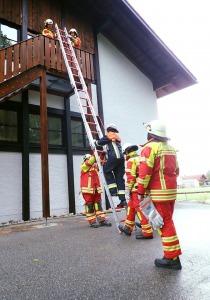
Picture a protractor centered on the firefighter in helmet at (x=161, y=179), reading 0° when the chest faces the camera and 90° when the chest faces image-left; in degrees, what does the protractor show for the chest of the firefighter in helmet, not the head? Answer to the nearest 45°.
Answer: approximately 135°

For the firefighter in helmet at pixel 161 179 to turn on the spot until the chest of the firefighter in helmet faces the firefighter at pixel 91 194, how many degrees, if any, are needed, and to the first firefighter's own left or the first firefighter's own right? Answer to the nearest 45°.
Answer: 0° — they already face them

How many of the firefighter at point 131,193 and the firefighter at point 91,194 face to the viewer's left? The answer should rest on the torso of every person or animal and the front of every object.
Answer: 1

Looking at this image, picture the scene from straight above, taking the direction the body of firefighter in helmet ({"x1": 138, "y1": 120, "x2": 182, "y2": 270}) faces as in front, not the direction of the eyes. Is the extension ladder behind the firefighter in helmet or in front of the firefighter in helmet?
in front

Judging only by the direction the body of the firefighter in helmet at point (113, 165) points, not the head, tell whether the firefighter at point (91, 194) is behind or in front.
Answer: in front

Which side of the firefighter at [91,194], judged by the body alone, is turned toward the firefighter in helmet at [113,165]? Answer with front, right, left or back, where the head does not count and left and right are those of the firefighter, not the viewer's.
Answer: front

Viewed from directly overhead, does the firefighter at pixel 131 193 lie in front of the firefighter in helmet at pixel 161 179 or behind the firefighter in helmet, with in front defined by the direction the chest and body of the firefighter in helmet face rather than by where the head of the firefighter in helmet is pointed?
in front

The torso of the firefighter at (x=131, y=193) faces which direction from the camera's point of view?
to the viewer's left
